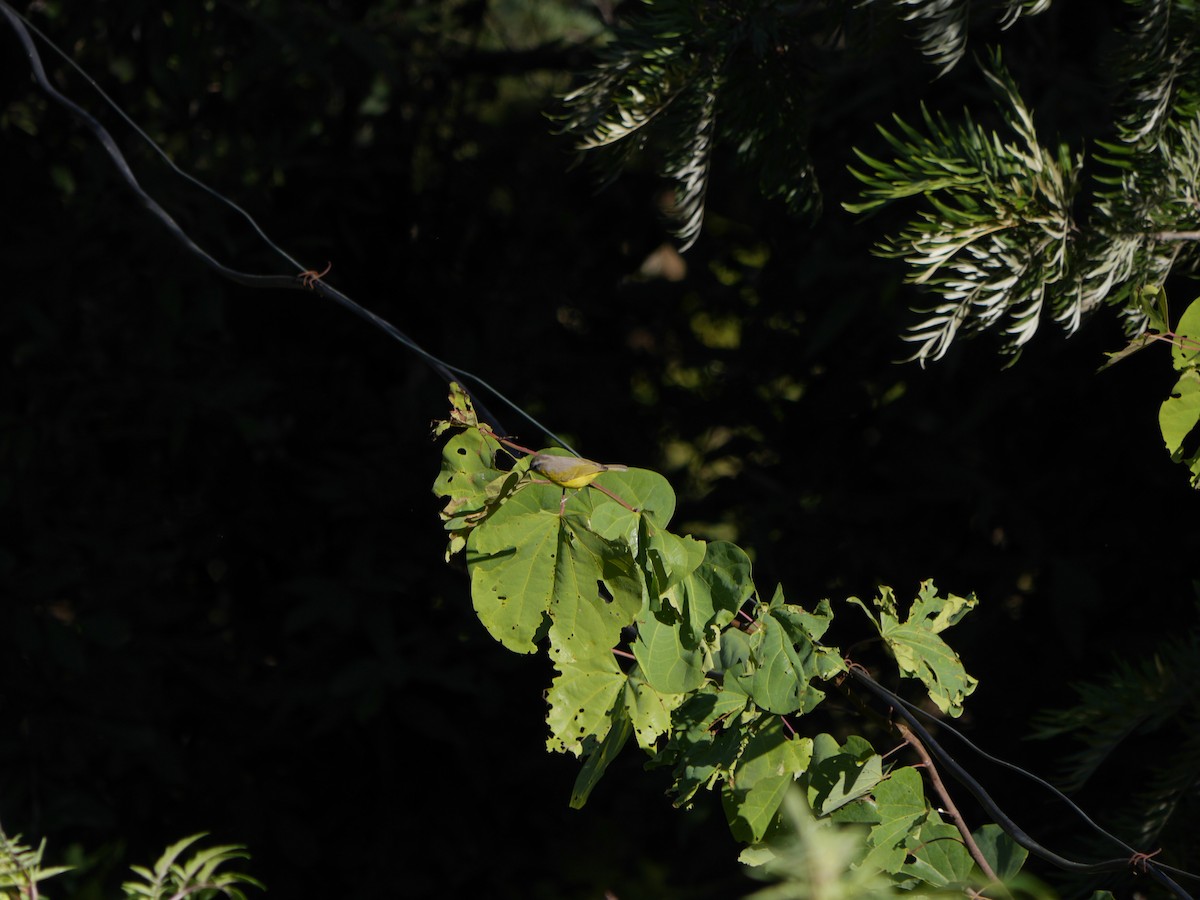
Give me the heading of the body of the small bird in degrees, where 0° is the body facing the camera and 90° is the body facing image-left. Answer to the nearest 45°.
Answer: approximately 90°
